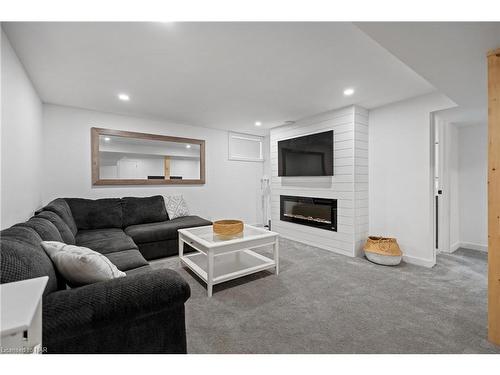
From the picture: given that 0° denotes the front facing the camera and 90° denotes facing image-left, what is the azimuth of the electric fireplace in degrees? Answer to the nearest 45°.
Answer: approximately 45°

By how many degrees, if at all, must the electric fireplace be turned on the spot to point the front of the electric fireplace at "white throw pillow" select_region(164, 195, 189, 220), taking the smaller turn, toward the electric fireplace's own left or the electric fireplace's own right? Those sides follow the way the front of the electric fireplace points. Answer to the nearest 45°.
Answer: approximately 45° to the electric fireplace's own right

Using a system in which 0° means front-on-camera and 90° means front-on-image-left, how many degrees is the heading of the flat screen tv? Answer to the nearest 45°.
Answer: approximately 45°

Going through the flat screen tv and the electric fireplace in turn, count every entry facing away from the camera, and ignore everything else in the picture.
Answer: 0

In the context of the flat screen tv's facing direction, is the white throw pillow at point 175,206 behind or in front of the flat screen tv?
in front

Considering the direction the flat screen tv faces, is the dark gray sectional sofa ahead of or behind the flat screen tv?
ahead
